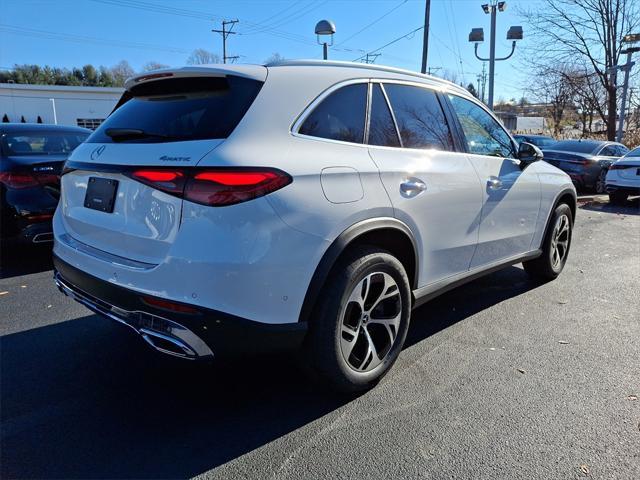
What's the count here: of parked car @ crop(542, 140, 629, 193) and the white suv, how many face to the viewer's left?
0

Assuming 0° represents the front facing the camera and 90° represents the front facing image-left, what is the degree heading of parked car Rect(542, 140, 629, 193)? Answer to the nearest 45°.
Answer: approximately 225°

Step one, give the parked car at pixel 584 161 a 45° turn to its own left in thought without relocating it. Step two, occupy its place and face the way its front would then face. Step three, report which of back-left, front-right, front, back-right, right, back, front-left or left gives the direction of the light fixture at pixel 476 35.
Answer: front-left

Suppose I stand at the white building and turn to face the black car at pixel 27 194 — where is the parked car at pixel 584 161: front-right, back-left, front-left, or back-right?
front-left

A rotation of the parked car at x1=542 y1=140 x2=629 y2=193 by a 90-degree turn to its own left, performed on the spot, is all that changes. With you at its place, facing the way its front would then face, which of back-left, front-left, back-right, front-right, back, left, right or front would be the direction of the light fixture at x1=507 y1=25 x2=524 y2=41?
front

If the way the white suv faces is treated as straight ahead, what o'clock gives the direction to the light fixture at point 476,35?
The light fixture is roughly at 11 o'clock from the white suv.

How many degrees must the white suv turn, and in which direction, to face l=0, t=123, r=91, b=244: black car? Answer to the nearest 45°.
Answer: approximately 90° to its left

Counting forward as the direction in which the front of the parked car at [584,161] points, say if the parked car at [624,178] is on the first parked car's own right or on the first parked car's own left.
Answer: on the first parked car's own right

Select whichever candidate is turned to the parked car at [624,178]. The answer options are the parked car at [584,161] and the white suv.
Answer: the white suv

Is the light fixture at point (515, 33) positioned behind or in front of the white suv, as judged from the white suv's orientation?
in front

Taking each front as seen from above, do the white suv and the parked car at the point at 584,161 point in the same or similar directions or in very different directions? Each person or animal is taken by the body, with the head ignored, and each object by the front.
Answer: same or similar directions

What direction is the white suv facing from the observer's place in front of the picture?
facing away from the viewer and to the right of the viewer

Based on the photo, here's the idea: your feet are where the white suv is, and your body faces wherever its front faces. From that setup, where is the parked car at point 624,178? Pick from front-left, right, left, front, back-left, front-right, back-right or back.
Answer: front

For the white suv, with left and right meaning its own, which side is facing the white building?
left
